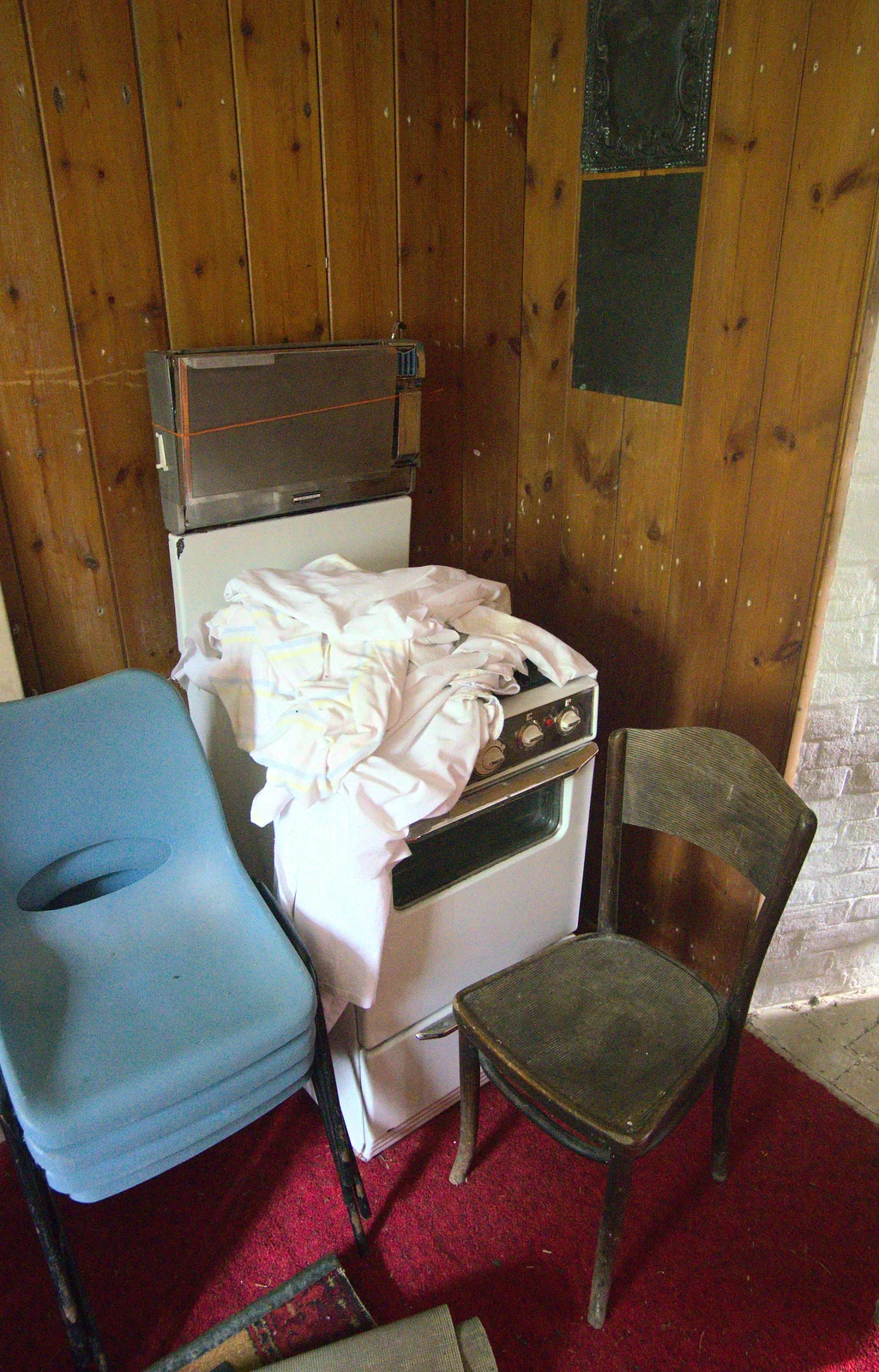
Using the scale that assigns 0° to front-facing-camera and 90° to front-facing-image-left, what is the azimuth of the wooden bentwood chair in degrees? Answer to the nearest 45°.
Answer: approximately 45°

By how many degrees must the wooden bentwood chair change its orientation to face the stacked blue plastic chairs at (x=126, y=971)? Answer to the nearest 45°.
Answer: approximately 45° to its right
